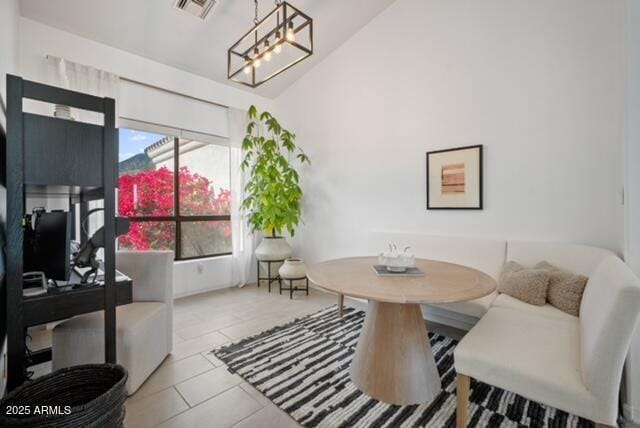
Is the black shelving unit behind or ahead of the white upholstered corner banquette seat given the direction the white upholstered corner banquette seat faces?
ahead

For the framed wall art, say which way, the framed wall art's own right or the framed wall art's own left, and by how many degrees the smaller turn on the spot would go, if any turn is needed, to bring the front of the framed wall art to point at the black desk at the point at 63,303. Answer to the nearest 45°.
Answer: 0° — it already faces it

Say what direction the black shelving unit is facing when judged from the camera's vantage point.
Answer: facing the viewer and to the right of the viewer

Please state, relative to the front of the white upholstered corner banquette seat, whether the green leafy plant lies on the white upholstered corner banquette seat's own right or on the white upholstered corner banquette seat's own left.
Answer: on the white upholstered corner banquette seat's own right

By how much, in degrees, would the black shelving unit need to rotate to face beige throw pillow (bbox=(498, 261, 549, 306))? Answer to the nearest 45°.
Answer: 0° — it already faces it

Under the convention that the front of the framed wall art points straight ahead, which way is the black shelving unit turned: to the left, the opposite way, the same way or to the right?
the opposite way

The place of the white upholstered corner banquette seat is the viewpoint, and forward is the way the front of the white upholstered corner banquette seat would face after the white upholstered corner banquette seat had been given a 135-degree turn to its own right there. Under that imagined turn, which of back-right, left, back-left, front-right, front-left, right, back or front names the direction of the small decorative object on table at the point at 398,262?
left

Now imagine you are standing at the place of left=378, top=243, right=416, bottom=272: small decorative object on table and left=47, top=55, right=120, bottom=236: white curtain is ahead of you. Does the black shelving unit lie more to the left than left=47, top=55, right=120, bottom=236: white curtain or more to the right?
left

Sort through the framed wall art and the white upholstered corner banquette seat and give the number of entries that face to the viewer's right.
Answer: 0

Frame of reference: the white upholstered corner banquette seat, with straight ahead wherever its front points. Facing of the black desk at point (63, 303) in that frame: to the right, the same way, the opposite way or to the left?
the opposite way

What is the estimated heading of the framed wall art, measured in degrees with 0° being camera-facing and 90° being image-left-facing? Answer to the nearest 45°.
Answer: approximately 45°

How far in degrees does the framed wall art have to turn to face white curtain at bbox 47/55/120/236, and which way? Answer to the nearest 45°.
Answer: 0° — it already faces it
